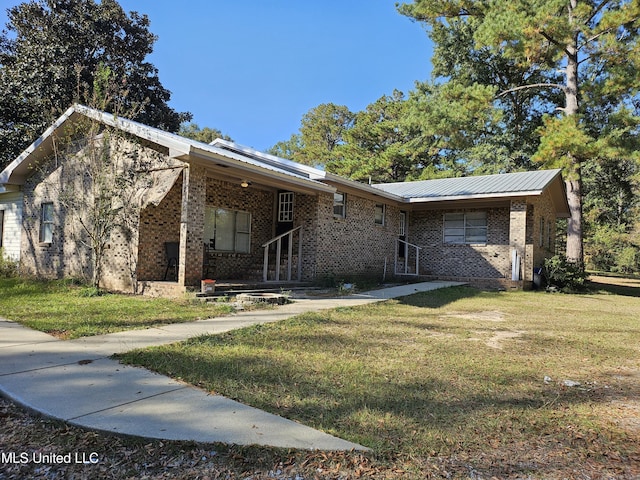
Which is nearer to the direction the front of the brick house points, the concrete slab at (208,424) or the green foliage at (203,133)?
the concrete slab

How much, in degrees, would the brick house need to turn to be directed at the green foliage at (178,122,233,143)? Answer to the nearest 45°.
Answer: approximately 135° to its left

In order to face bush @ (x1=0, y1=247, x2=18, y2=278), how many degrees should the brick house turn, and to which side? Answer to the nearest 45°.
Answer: approximately 135° to its right

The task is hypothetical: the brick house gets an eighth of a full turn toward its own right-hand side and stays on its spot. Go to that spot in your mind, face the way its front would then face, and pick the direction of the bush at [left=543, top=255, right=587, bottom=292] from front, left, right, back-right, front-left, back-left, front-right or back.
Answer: left

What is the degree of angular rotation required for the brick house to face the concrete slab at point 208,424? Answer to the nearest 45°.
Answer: approximately 45° to its right

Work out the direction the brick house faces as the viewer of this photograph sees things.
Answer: facing the viewer and to the right of the viewer

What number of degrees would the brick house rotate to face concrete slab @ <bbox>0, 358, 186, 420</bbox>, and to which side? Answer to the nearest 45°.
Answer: approximately 45° to its right

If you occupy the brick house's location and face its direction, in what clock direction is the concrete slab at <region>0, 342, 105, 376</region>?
The concrete slab is roughly at 2 o'clock from the brick house.

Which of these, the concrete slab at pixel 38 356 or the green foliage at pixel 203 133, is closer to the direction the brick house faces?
the concrete slab

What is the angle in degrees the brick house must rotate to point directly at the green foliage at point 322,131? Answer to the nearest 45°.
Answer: approximately 135° to its left

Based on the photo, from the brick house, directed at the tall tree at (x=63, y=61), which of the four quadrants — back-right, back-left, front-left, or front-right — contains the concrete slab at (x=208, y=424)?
back-left

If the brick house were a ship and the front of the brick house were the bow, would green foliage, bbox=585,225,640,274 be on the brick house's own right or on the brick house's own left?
on the brick house's own left

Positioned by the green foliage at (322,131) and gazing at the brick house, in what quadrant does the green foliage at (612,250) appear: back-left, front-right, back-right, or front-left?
front-left
